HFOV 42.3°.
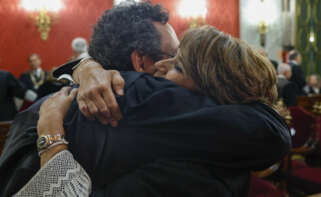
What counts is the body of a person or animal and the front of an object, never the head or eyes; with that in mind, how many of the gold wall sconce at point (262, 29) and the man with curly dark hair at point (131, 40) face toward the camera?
1

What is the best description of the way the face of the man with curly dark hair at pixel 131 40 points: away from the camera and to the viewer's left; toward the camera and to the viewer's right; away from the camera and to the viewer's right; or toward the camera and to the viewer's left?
away from the camera and to the viewer's right

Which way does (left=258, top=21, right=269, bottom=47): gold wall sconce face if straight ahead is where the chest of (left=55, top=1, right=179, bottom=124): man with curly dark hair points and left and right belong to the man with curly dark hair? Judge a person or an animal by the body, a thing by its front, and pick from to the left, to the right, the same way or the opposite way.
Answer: the opposite way

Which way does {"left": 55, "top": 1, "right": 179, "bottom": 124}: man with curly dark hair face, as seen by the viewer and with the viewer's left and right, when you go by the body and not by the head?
facing away from the viewer and to the right of the viewer

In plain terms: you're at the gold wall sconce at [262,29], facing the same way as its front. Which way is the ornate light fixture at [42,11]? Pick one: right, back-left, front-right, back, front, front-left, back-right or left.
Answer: front-right

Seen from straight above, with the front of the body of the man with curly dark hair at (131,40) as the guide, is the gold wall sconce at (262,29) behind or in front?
in front

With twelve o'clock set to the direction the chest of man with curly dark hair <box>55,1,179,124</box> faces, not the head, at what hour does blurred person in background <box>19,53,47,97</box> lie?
The blurred person in background is roughly at 10 o'clock from the man with curly dark hair.

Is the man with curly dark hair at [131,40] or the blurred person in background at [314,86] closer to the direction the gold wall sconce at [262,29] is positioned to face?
the man with curly dark hair

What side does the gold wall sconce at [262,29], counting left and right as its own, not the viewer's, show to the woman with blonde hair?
front

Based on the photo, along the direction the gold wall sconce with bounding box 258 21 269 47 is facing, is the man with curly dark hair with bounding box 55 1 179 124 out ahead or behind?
ahead
